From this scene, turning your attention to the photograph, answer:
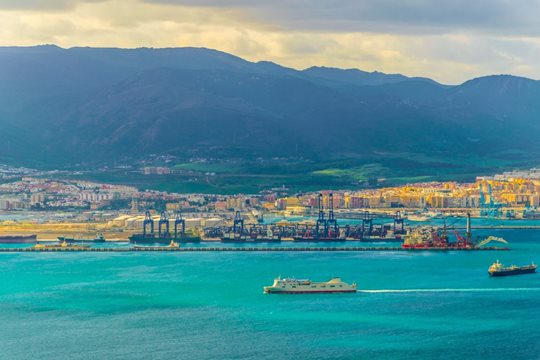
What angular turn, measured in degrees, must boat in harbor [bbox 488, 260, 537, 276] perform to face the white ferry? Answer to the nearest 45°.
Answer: approximately 135° to its right

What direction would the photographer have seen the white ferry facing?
facing to the left of the viewer

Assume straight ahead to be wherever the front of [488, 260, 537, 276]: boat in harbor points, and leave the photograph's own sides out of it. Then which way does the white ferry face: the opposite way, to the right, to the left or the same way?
the opposite way

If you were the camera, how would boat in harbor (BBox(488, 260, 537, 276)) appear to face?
facing to the right of the viewer

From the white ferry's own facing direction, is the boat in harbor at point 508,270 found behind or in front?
behind
